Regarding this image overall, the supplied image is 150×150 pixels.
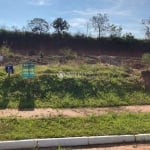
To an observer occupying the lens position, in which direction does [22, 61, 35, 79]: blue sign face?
facing the viewer

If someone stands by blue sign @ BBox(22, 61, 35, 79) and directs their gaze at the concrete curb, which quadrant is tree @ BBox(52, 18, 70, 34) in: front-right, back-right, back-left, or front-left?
back-left

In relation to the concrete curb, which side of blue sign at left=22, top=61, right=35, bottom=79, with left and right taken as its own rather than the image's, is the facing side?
front

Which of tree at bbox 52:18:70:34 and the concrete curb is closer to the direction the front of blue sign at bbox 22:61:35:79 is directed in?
the concrete curb

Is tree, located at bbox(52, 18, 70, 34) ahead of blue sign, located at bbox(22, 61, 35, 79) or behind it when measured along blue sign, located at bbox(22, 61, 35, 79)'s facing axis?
behind
